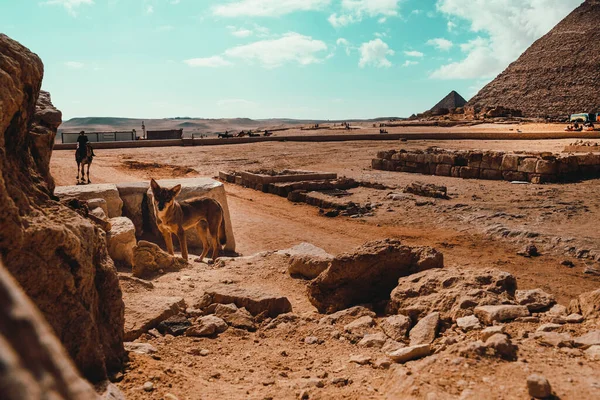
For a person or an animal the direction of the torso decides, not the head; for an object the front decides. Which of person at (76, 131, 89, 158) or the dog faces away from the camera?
the person

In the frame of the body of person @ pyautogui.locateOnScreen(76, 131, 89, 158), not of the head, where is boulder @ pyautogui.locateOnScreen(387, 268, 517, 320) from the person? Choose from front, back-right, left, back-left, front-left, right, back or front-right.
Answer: front

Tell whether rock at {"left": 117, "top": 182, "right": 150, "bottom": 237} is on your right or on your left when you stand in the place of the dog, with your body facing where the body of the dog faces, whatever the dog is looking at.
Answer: on your right

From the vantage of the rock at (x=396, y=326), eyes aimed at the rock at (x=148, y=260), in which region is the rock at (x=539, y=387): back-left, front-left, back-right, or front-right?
back-left

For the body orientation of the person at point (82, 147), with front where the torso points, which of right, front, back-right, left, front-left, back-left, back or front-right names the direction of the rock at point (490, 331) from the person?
back

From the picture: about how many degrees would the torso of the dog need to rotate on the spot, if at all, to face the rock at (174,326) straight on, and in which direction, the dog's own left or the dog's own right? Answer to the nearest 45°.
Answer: approximately 45° to the dog's own left

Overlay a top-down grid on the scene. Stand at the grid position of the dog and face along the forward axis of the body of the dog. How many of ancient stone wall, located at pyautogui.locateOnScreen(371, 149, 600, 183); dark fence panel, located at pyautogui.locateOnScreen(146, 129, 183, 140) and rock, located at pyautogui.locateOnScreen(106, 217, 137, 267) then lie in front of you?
1

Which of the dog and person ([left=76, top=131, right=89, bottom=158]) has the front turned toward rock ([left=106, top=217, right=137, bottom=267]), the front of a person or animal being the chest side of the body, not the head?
the dog
